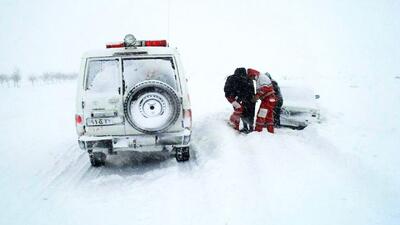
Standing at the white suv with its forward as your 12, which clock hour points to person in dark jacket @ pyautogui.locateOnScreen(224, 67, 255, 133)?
The person in dark jacket is roughly at 2 o'clock from the white suv.

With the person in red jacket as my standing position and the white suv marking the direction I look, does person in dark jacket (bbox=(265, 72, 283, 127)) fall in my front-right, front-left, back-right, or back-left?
back-right

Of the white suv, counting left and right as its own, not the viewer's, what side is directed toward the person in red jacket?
right

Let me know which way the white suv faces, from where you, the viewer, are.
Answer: facing away from the viewer

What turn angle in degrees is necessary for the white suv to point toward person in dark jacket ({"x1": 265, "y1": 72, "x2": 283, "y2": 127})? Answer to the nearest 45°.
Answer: approximately 45° to its right
